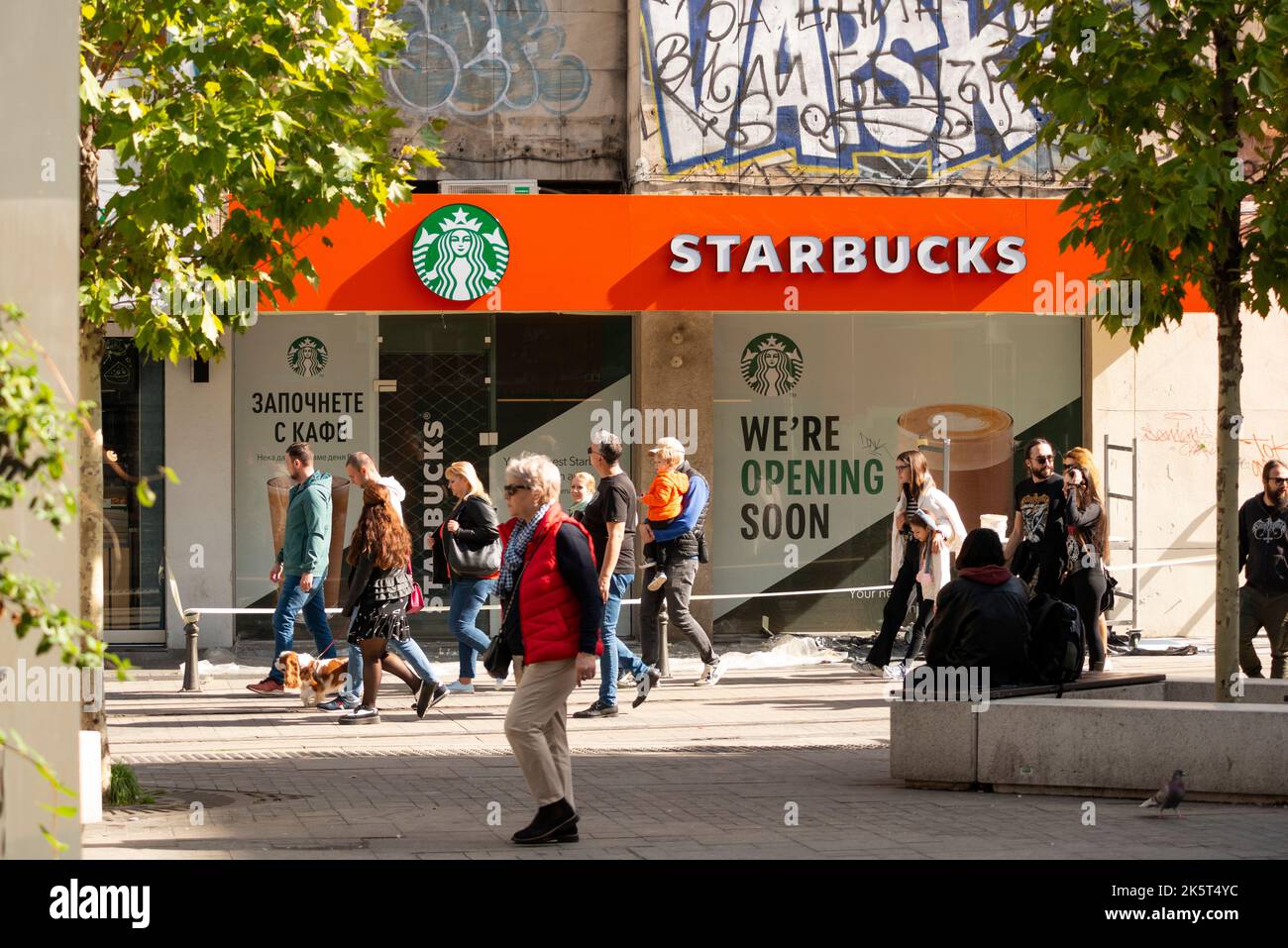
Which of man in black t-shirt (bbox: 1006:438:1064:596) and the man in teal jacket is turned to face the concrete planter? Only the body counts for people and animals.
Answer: the man in black t-shirt

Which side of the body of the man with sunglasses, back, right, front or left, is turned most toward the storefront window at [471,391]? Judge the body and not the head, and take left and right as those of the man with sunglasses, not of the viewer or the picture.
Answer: right

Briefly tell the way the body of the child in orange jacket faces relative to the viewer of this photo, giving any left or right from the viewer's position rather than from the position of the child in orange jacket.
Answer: facing to the left of the viewer

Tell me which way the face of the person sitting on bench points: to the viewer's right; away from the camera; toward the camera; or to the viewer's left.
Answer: away from the camera

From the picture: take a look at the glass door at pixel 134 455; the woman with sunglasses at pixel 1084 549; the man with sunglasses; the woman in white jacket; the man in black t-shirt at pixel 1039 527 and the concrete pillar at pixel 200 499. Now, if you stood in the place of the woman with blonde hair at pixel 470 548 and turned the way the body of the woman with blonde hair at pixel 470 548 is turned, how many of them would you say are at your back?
4

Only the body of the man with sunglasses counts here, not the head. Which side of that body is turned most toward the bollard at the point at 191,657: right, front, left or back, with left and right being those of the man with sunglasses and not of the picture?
right

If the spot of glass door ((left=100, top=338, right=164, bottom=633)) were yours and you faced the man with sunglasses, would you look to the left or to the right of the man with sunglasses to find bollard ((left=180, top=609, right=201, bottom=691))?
right

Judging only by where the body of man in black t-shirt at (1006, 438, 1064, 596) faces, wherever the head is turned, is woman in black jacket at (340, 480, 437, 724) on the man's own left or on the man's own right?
on the man's own right
